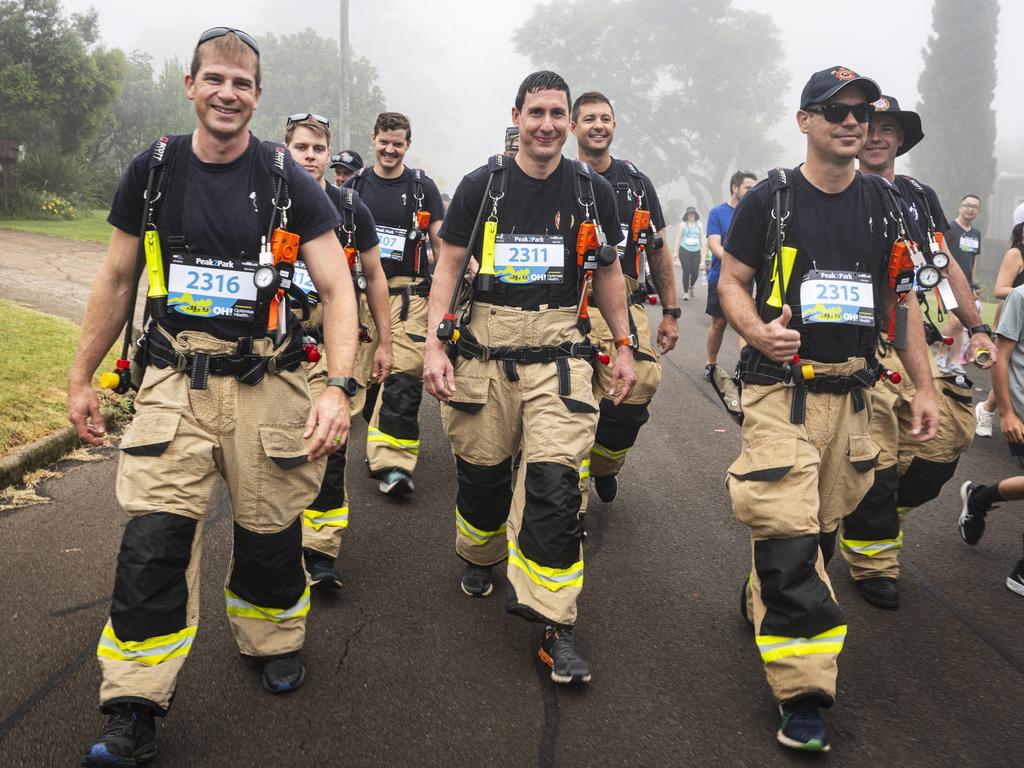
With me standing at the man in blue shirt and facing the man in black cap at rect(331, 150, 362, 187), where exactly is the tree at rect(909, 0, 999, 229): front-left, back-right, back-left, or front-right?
back-right

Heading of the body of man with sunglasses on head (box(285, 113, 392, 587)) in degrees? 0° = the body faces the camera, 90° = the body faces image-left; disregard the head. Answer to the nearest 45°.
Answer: approximately 0°

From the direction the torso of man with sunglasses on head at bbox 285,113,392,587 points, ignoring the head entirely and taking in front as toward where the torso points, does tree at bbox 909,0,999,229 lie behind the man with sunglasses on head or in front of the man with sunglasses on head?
behind

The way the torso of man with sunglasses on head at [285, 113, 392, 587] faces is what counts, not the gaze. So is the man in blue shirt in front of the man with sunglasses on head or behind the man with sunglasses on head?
behind
